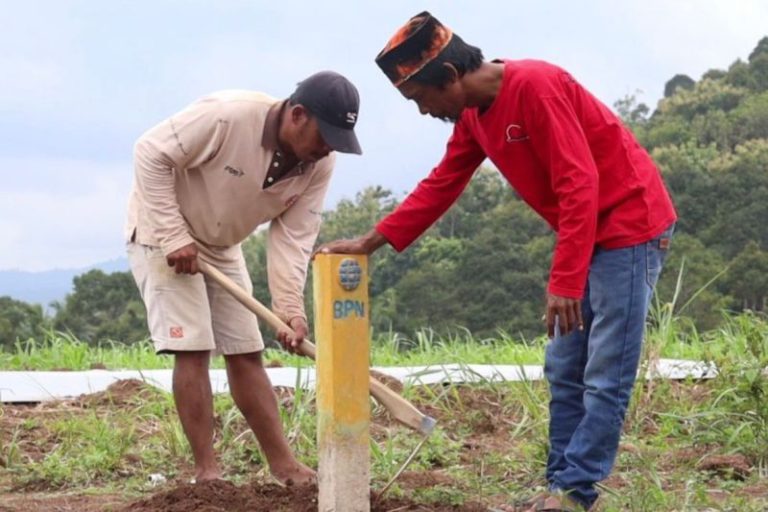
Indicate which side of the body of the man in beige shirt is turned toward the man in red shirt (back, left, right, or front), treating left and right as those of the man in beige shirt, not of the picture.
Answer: front

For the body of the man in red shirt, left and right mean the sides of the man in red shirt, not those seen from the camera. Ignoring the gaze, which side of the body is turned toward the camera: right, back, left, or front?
left

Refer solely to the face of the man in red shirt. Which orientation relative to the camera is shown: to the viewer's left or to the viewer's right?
to the viewer's left

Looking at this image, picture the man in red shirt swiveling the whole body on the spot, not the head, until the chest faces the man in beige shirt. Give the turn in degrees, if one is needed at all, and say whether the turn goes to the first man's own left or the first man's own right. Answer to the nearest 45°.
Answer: approximately 45° to the first man's own right

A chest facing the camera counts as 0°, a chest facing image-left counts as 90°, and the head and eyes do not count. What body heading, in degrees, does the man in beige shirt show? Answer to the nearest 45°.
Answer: approximately 315°

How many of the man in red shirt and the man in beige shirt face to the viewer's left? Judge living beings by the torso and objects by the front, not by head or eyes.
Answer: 1

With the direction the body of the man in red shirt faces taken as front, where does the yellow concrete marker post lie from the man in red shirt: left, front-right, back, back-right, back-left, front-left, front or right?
front

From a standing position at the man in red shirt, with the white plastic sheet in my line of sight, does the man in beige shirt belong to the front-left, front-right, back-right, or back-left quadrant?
front-left
